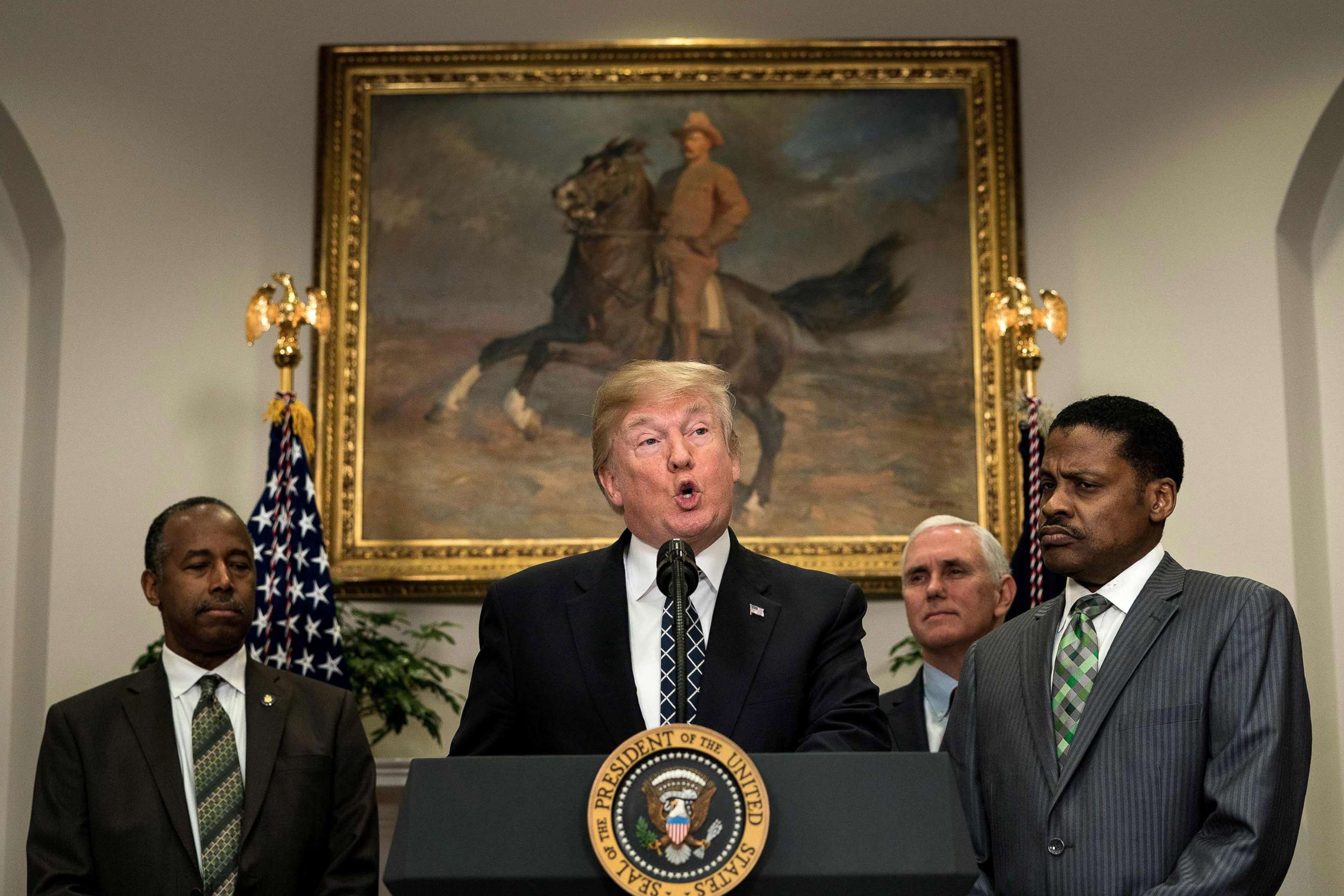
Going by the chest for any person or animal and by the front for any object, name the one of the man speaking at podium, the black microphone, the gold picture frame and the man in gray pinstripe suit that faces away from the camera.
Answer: the black microphone

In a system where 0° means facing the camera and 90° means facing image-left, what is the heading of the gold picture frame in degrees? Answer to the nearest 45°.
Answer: approximately 0°

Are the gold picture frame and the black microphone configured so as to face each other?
yes

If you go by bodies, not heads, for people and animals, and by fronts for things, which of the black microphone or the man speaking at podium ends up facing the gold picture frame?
the black microphone

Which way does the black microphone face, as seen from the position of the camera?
facing away from the viewer

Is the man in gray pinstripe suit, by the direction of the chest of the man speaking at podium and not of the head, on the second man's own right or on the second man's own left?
on the second man's own left

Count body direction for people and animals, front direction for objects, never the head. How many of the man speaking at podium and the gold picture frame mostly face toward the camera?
2
